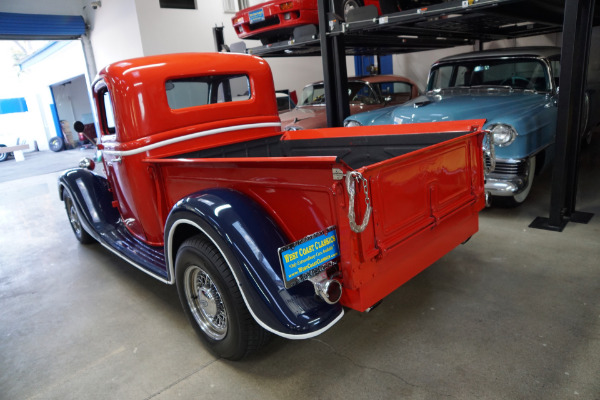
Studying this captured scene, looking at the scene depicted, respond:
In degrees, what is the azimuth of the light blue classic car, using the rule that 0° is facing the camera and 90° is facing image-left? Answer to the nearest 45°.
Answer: approximately 45°

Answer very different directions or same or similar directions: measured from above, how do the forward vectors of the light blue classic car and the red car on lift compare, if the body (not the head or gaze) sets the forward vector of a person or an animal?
same or similar directions

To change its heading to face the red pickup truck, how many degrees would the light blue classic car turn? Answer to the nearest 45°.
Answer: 0° — it already faces it

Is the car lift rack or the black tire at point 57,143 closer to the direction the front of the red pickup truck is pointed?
the black tire

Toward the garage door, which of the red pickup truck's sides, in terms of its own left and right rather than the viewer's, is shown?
front

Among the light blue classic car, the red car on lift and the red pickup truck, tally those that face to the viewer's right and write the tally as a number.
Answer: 0

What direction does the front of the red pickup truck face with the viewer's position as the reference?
facing away from the viewer and to the left of the viewer

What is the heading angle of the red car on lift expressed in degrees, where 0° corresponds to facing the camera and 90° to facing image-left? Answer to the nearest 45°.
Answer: approximately 45°

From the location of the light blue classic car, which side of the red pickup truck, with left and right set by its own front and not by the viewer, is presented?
right

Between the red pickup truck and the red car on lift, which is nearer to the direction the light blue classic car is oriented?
the red pickup truck

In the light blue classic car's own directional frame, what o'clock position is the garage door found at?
The garage door is roughly at 2 o'clock from the light blue classic car.

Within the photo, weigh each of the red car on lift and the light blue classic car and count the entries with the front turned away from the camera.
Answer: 0

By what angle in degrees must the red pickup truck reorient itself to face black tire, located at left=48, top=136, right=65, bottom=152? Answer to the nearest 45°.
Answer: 0° — it already faces it

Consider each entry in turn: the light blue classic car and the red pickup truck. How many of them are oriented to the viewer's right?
0
